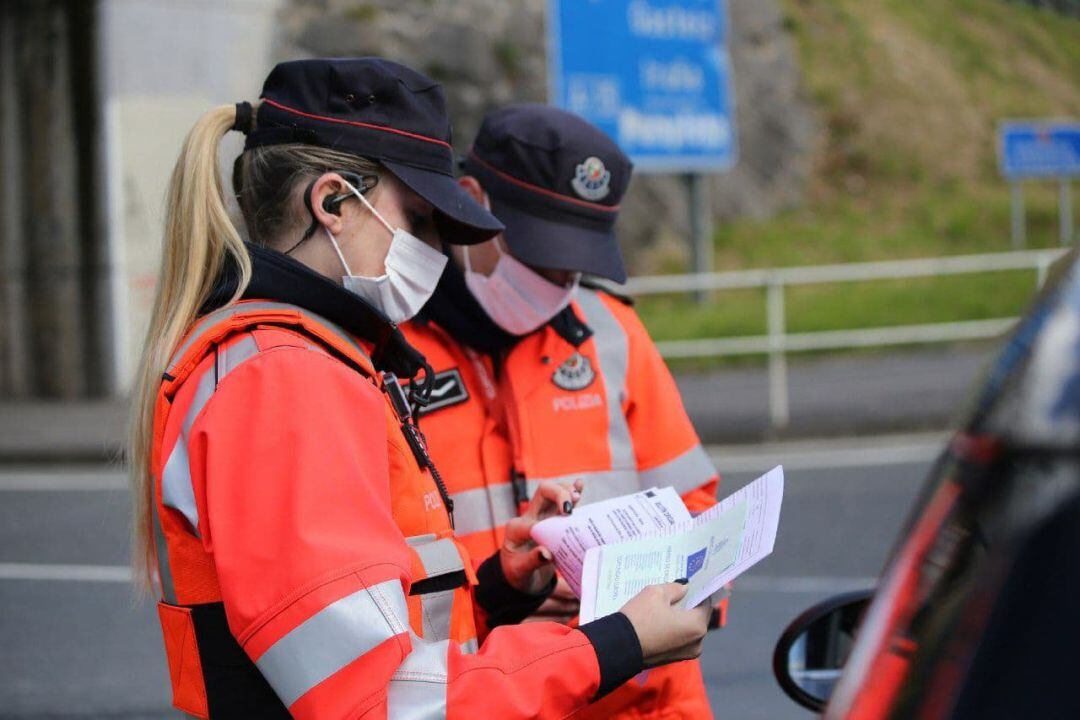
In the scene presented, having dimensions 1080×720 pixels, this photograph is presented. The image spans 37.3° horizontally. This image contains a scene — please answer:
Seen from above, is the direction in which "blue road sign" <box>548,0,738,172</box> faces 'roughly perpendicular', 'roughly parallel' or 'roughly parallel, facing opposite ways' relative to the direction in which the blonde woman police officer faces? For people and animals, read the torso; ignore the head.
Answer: roughly perpendicular

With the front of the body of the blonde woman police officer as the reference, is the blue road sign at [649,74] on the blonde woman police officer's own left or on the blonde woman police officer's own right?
on the blonde woman police officer's own left

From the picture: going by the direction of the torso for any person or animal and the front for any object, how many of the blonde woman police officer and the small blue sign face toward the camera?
1

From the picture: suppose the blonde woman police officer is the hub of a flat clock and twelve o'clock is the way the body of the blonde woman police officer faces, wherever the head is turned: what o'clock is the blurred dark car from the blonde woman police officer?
The blurred dark car is roughly at 2 o'clock from the blonde woman police officer.

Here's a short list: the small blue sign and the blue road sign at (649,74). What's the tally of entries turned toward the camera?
2

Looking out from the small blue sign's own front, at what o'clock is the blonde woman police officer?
The blonde woman police officer is roughly at 12 o'clock from the small blue sign.

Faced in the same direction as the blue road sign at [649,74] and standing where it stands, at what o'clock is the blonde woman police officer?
The blonde woman police officer is roughly at 12 o'clock from the blue road sign.

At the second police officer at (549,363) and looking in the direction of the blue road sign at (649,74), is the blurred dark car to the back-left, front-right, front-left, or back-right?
back-right

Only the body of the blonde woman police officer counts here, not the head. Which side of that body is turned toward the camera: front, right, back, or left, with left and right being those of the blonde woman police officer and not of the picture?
right
